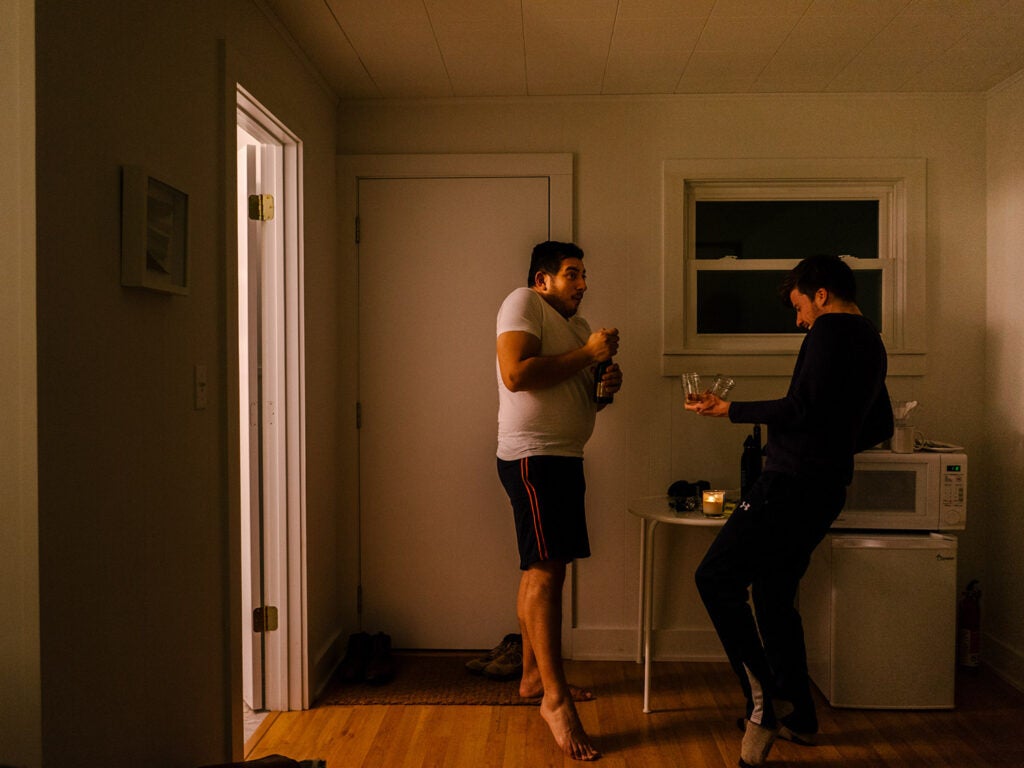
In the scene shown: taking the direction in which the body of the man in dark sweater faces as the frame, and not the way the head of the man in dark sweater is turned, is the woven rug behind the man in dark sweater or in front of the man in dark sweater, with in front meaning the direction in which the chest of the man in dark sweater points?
in front

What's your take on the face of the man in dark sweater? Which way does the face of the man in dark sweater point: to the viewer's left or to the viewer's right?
to the viewer's left

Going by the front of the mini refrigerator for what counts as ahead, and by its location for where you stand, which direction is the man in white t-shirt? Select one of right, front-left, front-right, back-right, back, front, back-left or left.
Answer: front-right

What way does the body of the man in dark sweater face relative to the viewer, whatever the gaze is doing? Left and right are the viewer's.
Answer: facing to the left of the viewer

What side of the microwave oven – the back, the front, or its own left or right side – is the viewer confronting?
front

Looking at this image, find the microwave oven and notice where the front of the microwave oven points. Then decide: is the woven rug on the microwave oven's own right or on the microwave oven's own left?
on the microwave oven's own right

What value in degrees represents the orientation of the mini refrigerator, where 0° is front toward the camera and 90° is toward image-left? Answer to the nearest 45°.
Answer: approximately 0°

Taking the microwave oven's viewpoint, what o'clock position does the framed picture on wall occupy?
The framed picture on wall is roughly at 1 o'clock from the microwave oven.

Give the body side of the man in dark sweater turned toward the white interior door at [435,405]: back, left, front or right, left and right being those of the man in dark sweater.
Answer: front

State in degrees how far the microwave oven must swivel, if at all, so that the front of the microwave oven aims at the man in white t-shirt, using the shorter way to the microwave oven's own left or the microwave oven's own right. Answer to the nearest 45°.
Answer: approximately 45° to the microwave oven's own right

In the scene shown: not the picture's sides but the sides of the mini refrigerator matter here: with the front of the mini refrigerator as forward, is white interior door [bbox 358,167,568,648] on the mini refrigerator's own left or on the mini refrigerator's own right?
on the mini refrigerator's own right
